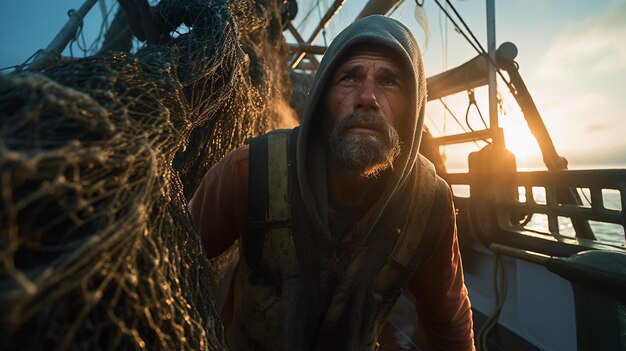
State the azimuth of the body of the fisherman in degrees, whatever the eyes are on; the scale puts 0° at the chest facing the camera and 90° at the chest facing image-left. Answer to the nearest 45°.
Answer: approximately 0°

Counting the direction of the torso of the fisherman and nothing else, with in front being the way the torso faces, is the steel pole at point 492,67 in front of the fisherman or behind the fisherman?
behind

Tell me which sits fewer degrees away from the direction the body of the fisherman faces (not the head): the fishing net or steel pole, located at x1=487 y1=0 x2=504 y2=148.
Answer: the fishing net
